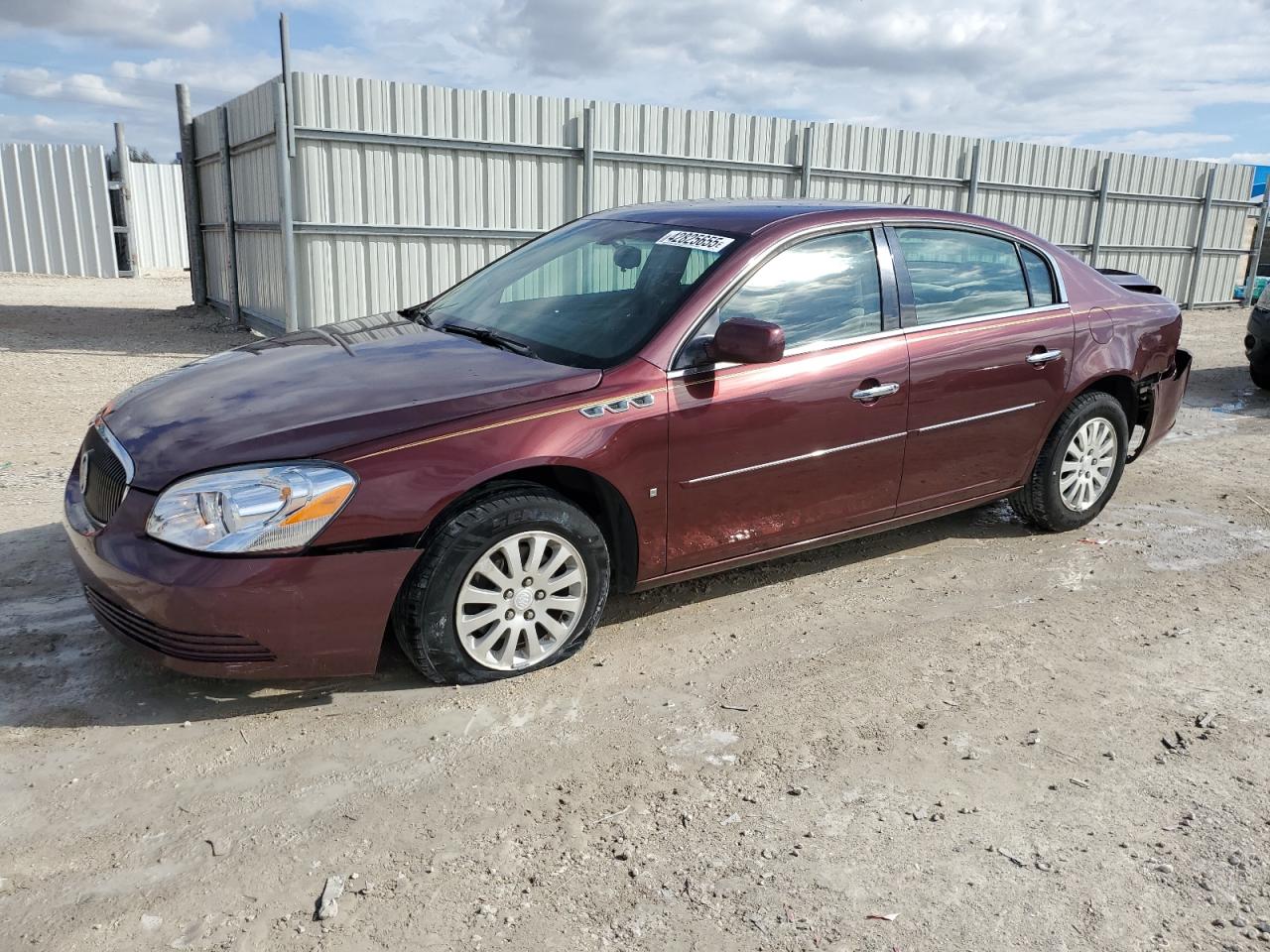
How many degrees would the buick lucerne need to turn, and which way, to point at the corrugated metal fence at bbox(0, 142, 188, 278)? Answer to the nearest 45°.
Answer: approximately 90° to its right

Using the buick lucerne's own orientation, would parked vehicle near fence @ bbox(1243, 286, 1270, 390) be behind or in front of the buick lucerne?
behind

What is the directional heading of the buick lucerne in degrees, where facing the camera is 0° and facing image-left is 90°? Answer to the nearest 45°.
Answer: approximately 45°

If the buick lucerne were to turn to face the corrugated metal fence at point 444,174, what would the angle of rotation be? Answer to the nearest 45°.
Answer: approximately 135° to its right

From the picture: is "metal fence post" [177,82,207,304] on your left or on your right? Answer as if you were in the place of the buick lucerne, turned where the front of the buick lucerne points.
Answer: on your right

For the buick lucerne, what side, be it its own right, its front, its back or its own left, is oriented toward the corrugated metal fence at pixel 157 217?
right
